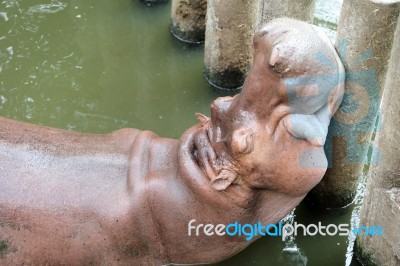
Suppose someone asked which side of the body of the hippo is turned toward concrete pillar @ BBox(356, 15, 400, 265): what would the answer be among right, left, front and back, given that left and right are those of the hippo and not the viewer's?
front

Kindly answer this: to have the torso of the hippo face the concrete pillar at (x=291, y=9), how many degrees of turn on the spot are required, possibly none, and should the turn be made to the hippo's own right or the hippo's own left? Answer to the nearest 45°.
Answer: approximately 45° to the hippo's own left

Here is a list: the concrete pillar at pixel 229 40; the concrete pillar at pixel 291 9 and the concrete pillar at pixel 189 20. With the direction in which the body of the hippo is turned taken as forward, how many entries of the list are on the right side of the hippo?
0

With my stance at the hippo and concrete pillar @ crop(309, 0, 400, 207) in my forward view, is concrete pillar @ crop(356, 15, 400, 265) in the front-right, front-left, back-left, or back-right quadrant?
front-right

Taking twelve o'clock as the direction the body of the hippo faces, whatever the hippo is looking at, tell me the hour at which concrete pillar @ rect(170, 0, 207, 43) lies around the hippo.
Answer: The concrete pillar is roughly at 9 o'clock from the hippo.

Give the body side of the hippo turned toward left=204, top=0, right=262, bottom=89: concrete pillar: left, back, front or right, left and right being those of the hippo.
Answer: left

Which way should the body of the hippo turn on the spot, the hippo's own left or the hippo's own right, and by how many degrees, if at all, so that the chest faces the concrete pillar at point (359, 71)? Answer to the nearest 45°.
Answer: approximately 45° to the hippo's own left

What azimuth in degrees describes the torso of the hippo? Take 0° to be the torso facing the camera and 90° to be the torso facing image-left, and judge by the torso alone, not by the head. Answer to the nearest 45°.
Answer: approximately 270°
